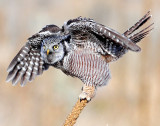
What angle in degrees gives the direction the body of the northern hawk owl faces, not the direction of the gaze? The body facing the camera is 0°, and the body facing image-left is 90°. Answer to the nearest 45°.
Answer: approximately 45°
